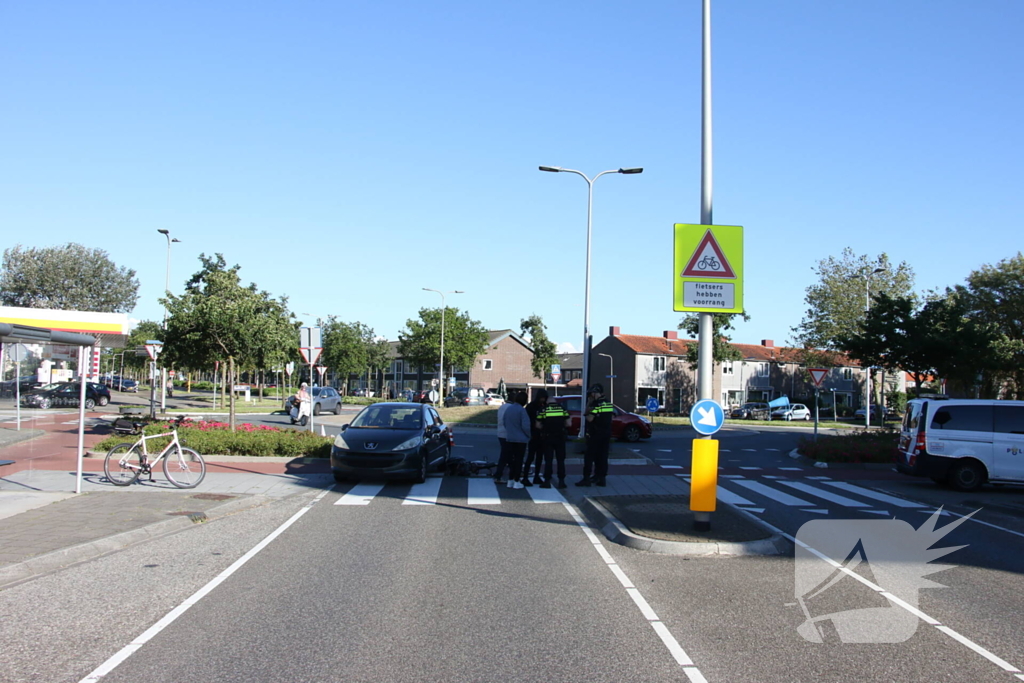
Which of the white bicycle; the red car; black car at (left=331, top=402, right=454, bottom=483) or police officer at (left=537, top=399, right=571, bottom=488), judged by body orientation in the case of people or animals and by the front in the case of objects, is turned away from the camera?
the police officer

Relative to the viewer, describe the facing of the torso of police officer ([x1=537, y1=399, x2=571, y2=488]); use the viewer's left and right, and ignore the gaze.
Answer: facing away from the viewer

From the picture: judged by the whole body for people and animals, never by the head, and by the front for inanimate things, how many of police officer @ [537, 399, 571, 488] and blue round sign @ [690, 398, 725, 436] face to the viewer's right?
0

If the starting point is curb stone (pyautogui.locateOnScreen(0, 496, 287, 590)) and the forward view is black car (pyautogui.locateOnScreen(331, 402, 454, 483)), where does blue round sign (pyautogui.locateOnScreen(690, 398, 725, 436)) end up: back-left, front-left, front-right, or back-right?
front-right

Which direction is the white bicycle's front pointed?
to the viewer's right

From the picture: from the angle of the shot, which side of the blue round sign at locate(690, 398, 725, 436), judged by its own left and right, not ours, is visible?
front

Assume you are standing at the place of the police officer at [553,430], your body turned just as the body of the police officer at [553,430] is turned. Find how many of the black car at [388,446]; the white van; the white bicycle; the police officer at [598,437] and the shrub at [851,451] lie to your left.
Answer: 2

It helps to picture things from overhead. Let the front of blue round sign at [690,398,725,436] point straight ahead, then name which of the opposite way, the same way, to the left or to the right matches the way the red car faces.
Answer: to the left

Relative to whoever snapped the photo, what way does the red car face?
facing to the right of the viewer

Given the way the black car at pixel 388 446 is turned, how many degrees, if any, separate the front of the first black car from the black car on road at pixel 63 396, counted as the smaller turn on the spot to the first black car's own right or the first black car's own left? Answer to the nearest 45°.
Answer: approximately 90° to the first black car's own right

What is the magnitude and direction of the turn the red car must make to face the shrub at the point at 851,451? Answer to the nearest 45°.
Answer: approximately 45° to its right
